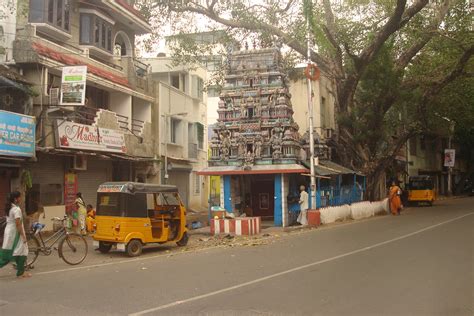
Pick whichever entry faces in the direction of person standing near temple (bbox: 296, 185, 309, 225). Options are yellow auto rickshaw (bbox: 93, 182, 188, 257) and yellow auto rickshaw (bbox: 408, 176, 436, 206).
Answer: yellow auto rickshaw (bbox: 93, 182, 188, 257)

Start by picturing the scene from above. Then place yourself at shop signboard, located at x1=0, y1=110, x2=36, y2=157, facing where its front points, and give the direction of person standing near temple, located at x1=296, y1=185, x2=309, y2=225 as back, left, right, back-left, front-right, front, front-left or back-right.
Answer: front-left

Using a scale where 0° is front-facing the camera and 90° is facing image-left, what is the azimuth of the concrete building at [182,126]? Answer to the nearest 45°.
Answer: approximately 315°

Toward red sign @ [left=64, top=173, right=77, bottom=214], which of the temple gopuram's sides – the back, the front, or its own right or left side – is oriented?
right

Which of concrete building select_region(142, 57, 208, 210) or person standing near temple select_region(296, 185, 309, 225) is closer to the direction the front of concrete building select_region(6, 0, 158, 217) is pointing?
the person standing near temple

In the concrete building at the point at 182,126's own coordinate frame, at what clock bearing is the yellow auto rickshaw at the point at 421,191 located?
The yellow auto rickshaw is roughly at 10 o'clock from the concrete building.

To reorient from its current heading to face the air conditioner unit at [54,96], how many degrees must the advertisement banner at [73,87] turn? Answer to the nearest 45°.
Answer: approximately 135° to its right

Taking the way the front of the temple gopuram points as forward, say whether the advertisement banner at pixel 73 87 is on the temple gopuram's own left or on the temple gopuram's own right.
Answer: on the temple gopuram's own right

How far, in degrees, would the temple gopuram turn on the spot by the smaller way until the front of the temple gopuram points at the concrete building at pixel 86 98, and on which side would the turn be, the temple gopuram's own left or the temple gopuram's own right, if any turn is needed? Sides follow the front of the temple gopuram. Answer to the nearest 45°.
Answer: approximately 90° to the temple gopuram's own right

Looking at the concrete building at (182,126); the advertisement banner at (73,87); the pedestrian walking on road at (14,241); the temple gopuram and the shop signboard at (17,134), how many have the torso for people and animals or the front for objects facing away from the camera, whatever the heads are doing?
0

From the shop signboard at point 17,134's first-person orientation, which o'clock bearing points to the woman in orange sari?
The woman in orange sari is roughly at 10 o'clock from the shop signboard.

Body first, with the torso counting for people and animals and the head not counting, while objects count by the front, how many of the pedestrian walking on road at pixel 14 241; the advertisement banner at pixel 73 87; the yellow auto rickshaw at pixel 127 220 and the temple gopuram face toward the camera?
2

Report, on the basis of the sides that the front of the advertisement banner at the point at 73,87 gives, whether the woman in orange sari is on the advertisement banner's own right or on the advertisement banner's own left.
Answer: on the advertisement banner's own left

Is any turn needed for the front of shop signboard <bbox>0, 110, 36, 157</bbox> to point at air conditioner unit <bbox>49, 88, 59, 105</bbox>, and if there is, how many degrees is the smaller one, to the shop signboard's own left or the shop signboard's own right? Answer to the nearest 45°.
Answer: approximately 90° to the shop signboard's own left
